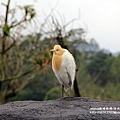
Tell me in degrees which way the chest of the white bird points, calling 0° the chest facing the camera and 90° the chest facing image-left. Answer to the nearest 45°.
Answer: approximately 45°

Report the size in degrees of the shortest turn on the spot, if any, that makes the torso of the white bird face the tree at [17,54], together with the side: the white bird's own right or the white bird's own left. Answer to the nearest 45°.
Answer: approximately 135° to the white bird's own right
